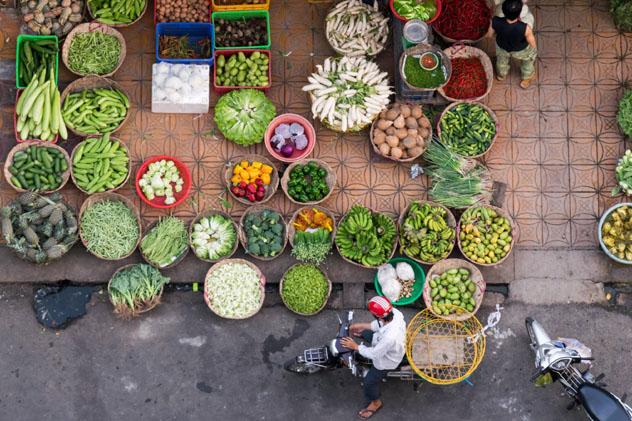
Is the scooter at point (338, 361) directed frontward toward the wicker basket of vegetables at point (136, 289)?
yes

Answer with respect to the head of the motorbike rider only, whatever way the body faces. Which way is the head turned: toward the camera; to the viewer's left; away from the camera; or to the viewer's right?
to the viewer's left

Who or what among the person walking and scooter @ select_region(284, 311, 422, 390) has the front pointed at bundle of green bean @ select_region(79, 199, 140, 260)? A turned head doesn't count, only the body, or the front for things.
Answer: the scooter

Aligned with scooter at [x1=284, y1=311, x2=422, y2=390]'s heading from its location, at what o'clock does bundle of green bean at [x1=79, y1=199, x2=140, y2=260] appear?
The bundle of green bean is roughly at 12 o'clock from the scooter.

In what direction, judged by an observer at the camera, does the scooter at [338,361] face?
facing to the left of the viewer

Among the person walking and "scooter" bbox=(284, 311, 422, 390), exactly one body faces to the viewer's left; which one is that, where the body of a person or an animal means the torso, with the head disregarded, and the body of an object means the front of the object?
the scooter
